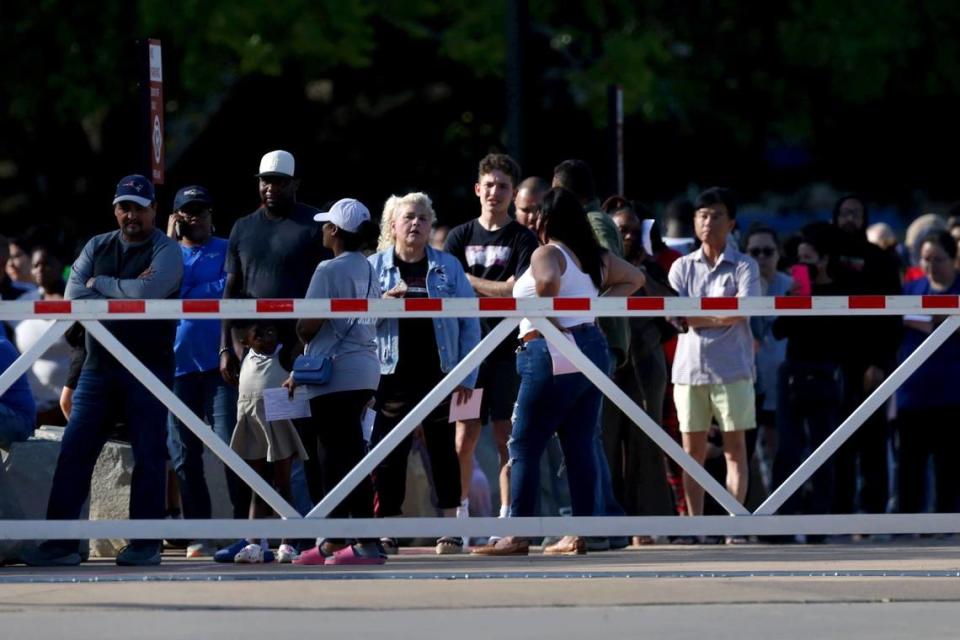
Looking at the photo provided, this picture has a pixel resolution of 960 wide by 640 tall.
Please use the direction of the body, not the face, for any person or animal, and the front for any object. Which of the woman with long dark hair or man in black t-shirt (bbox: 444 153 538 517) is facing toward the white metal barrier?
the man in black t-shirt

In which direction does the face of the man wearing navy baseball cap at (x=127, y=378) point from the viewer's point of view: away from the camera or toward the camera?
toward the camera

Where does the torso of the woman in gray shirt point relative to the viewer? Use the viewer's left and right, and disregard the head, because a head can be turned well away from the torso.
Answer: facing to the left of the viewer

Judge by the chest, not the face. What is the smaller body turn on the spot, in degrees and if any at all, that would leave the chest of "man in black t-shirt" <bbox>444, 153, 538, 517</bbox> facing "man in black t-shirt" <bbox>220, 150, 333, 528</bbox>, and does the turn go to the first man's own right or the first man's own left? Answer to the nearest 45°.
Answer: approximately 45° to the first man's own right

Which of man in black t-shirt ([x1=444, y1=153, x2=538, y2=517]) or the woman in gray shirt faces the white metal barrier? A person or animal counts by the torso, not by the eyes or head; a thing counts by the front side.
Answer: the man in black t-shirt

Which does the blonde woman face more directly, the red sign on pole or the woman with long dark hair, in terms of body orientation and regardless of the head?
the woman with long dark hair

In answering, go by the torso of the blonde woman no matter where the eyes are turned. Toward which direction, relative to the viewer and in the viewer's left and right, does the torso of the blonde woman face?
facing the viewer

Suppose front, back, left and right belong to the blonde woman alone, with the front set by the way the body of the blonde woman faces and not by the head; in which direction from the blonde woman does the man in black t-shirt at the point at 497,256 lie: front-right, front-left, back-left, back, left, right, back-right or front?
back-left

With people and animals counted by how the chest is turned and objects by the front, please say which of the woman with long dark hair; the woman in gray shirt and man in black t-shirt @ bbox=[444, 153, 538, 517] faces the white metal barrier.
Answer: the man in black t-shirt

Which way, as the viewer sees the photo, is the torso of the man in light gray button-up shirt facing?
toward the camera
